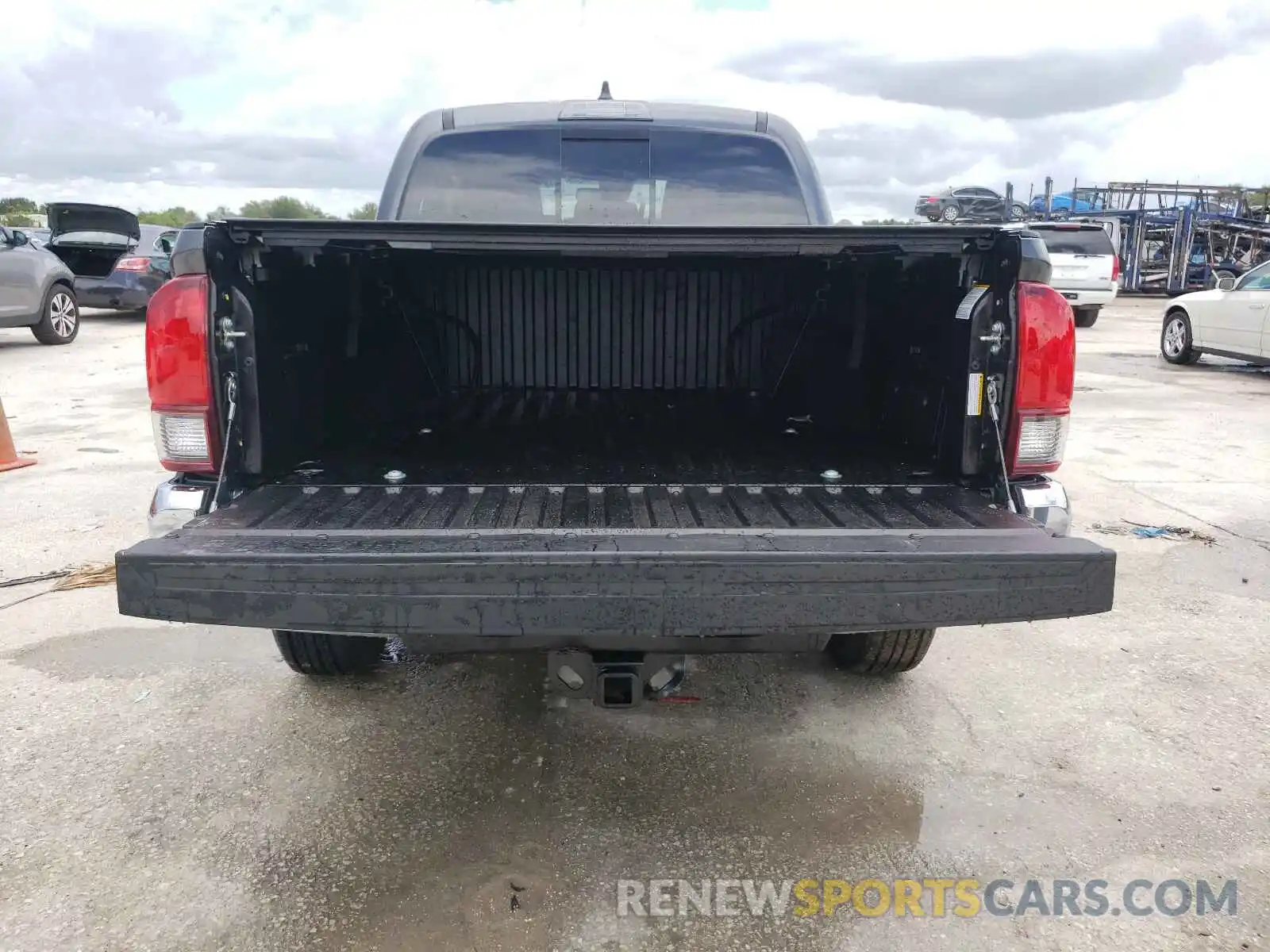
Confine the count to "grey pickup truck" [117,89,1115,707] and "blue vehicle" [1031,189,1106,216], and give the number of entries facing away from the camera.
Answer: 1

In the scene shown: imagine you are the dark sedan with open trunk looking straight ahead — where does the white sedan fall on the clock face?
The white sedan is roughly at 3 o'clock from the dark sedan with open trunk.

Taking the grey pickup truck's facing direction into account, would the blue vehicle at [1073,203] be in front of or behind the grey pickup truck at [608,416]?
in front

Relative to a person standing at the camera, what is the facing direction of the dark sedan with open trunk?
facing away from the viewer and to the right of the viewer

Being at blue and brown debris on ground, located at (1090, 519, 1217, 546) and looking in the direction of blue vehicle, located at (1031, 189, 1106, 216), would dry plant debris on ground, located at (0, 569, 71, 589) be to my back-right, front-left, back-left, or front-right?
back-left

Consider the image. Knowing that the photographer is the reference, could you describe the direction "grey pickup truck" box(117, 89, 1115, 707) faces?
facing away from the viewer

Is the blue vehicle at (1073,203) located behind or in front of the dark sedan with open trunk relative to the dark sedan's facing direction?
in front

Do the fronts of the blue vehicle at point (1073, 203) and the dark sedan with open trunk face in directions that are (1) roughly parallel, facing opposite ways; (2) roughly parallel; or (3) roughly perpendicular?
roughly perpendicular
